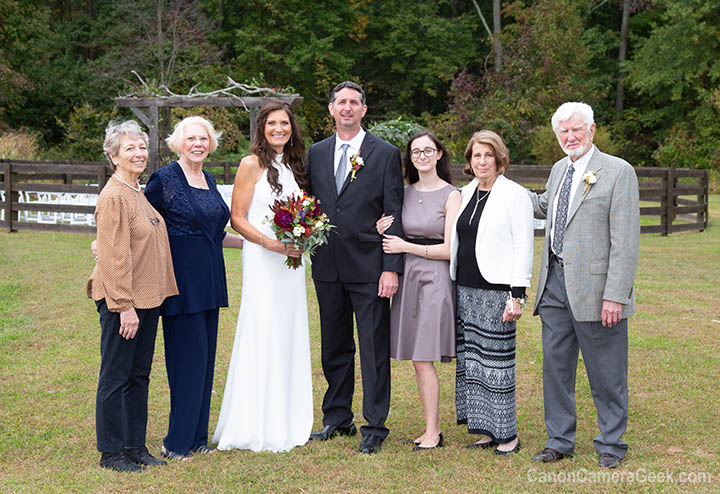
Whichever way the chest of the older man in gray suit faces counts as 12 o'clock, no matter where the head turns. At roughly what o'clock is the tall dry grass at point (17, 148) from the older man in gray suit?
The tall dry grass is roughly at 3 o'clock from the older man in gray suit.

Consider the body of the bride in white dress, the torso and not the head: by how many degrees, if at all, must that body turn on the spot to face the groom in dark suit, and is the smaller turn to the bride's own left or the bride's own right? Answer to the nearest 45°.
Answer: approximately 45° to the bride's own left

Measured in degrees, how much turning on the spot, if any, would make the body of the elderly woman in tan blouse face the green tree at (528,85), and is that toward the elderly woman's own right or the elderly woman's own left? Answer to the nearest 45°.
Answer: approximately 90° to the elderly woman's own left

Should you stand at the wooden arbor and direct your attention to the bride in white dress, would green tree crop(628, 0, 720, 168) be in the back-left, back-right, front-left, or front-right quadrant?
back-left

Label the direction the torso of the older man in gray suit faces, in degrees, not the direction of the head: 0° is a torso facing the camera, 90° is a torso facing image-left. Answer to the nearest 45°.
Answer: approximately 45°

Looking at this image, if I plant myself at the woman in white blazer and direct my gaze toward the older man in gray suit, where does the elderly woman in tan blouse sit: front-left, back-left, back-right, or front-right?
back-right

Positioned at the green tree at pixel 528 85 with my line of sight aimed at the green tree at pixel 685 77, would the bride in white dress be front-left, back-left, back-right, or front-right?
back-right

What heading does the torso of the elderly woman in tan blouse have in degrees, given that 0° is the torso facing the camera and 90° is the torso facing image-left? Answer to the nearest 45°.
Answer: approximately 315°

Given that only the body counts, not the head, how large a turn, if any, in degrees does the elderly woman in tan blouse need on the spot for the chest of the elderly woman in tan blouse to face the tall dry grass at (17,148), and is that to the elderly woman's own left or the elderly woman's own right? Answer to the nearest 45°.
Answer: approximately 135° to the elderly woman's own left
